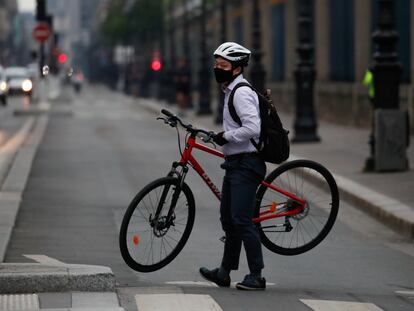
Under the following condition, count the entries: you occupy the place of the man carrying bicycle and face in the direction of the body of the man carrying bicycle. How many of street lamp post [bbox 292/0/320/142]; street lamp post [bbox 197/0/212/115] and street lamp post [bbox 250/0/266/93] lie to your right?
3

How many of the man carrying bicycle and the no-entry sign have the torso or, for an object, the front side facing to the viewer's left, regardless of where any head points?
1

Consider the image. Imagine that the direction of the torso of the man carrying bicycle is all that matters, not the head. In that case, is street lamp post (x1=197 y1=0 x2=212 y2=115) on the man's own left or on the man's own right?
on the man's own right

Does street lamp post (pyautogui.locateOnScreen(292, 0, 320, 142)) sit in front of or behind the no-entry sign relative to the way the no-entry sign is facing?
in front

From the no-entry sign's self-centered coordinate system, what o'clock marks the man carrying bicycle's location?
The man carrying bicycle is roughly at 12 o'clock from the no-entry sign.

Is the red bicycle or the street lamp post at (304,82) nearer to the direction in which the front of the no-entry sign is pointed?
the red bicycle

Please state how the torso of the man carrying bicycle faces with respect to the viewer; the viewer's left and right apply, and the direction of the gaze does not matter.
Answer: facing to the left of the viewer

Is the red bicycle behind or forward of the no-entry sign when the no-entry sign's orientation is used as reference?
forward

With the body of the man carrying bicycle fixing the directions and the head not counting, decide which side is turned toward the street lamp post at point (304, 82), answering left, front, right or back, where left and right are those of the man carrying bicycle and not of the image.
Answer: right

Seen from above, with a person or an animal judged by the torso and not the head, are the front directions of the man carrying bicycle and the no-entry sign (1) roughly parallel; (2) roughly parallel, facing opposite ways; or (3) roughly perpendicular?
roughly perpendicular

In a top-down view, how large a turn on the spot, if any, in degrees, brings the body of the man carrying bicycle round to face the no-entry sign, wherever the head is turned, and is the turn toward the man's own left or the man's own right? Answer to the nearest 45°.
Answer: approximately 90° to the man's own right

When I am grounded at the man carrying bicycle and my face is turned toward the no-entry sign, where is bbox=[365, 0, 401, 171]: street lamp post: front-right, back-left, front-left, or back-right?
front-right

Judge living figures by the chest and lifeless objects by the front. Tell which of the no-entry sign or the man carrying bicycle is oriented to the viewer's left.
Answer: the man carrying bicycle

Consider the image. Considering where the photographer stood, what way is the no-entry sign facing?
facing the viewer

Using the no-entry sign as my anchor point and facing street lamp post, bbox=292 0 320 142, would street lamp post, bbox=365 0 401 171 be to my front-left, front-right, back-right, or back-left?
front-right
